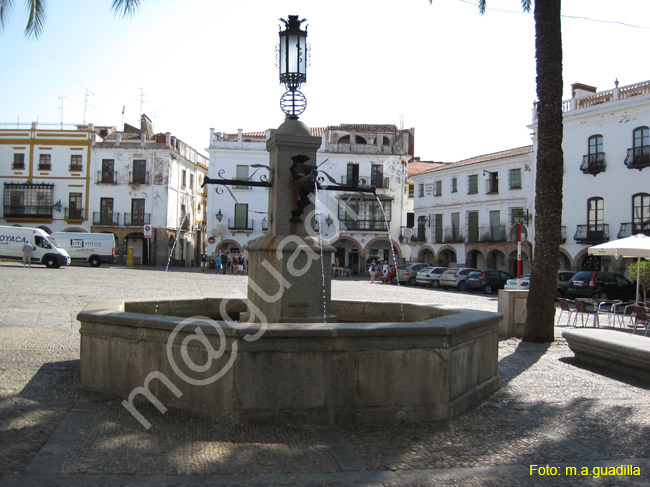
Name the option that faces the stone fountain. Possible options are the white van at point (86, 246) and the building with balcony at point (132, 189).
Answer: the building with balcony

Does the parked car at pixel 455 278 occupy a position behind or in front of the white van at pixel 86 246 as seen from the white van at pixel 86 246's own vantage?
behind

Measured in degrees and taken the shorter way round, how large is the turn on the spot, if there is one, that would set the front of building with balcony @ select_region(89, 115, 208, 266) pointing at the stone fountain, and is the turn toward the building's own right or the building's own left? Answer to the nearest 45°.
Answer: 0° — it already faces it

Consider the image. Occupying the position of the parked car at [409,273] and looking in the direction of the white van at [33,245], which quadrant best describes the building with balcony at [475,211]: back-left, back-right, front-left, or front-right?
back-right

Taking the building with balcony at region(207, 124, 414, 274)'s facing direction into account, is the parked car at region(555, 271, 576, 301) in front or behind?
in front

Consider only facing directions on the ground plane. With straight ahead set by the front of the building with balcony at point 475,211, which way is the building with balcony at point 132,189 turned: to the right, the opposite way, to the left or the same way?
to the left

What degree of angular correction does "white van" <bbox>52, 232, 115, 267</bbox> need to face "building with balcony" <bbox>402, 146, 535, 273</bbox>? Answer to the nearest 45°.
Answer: approximately 180°

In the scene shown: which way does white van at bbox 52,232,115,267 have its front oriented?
to the viewer's left

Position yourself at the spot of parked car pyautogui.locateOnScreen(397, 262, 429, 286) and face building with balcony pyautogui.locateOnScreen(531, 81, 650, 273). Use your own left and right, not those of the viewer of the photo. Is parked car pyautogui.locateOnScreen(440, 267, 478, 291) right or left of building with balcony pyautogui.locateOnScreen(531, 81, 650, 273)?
right

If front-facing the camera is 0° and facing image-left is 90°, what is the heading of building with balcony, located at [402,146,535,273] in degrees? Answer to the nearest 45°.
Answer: approximately 45°

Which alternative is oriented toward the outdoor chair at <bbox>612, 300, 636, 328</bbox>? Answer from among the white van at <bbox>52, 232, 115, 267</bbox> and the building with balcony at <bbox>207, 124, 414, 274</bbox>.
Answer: the building with balcony

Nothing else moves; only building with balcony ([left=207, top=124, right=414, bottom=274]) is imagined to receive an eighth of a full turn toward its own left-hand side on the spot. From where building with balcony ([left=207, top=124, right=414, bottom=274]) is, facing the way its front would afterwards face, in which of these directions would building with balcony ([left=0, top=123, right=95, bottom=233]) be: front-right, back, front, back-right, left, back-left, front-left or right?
back-right

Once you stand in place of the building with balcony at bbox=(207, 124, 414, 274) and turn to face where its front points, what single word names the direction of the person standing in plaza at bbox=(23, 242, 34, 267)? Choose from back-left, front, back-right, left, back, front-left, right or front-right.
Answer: front-right

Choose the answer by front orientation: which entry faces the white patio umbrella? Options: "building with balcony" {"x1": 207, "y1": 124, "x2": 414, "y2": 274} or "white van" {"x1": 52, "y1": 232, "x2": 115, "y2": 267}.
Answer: the building with balcony

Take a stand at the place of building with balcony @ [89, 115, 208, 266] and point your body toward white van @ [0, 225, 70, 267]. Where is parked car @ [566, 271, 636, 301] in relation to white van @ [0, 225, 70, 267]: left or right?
left
